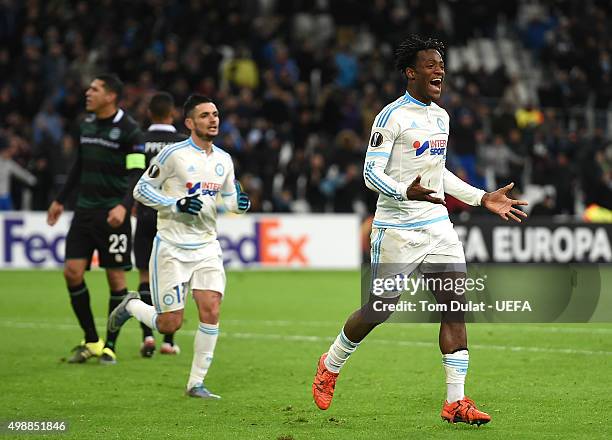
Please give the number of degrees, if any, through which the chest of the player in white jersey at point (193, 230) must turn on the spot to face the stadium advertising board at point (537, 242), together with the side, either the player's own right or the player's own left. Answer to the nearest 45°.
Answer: approximately 90° to the player's own left

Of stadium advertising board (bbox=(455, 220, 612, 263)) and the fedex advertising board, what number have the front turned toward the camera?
2

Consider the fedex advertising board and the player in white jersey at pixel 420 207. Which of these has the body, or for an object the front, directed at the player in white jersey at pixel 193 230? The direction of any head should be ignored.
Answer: the fedex advertising board

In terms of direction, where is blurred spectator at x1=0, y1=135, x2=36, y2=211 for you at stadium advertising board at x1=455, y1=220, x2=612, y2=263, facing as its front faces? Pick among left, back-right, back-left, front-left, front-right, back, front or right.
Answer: right

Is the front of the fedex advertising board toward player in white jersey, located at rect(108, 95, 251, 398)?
yes

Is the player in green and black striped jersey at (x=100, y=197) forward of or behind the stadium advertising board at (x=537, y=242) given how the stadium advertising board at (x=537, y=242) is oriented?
forward

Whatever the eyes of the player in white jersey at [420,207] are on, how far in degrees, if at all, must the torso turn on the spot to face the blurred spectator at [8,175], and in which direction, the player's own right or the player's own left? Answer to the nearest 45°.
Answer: approximately 180°

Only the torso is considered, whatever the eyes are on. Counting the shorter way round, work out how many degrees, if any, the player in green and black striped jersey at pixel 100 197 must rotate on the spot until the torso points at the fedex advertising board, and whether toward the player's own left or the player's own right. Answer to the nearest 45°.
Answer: approximately 135° to the player's own right

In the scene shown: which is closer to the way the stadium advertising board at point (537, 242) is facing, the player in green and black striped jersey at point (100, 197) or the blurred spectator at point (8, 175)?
the player in green and black striped jersey

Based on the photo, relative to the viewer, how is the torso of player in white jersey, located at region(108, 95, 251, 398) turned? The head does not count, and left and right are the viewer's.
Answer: facing the viewer and to the right of the viewer

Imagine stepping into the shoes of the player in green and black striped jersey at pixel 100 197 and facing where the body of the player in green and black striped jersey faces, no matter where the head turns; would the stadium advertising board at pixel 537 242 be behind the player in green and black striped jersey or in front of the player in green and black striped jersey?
behind
